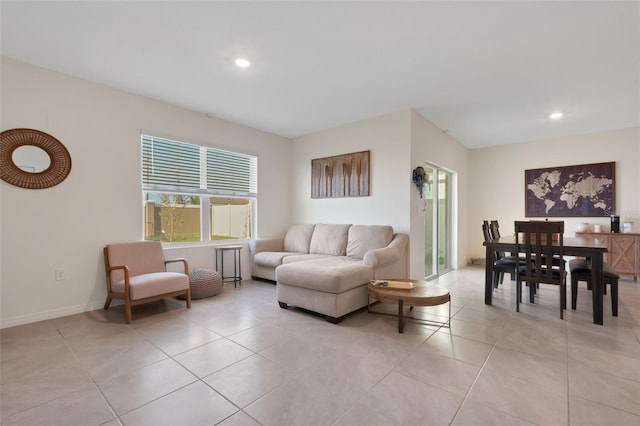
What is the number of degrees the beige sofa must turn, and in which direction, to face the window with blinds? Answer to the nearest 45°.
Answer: approximately 45° to its right

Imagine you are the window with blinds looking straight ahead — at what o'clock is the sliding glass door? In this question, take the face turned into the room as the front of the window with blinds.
The sliding glass door is roughly at 11 o'clock from the window with blinds.

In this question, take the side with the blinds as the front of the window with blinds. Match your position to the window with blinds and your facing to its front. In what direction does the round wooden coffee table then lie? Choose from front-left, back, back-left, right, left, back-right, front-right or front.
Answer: front

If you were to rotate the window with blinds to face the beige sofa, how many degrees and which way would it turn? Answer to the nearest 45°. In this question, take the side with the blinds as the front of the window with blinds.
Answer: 0° — it already faces it

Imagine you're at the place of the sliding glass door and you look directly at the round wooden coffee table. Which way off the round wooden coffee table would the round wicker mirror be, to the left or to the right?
right

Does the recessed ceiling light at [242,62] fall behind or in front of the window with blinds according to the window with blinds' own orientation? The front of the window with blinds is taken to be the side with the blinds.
in front

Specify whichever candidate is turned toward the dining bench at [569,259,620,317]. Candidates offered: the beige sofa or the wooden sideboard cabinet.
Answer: the wooden sideboard cabinet

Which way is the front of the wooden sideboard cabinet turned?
toward the camera

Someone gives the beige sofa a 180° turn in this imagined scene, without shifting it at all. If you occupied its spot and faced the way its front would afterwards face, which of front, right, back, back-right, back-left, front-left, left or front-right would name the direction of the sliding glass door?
front

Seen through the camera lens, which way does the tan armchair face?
facing the viewer and to the right of the viewer

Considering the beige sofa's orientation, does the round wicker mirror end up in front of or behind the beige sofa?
in front

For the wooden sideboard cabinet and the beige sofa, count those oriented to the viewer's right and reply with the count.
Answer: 0

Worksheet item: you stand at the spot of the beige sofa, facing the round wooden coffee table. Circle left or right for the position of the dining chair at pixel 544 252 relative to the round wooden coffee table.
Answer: left

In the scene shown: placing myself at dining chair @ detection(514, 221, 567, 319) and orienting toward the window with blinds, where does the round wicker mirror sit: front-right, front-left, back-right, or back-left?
front-left

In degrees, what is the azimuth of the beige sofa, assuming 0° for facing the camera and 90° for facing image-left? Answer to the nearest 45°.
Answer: approximately 45°
